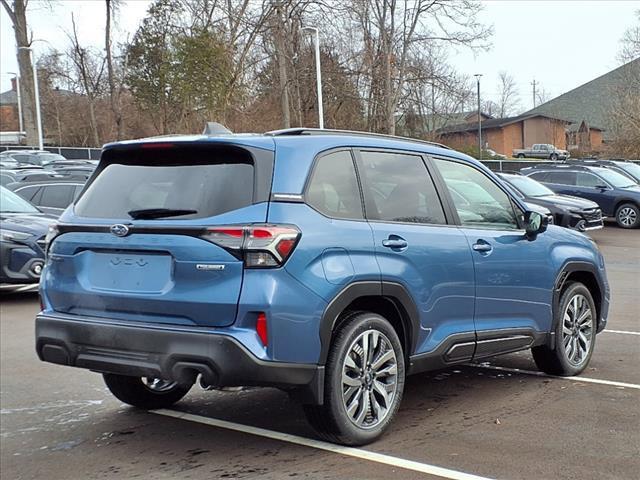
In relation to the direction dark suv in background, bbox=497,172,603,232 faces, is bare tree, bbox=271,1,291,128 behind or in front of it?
behind

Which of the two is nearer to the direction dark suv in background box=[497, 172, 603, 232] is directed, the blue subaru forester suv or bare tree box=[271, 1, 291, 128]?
the blue subaru forester suv

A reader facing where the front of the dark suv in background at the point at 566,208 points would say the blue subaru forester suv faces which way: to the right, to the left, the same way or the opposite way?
to the left

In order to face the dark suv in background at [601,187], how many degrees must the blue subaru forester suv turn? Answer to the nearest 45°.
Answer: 0° — it already faces it

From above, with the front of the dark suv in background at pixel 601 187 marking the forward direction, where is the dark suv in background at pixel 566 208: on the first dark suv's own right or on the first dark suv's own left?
on the first dark suv's own right

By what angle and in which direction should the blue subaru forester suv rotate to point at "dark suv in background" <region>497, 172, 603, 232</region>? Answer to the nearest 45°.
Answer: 0° — it already faces it

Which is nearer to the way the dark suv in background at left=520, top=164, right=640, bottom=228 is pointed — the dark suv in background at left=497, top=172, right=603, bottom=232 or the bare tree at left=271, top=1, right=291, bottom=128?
the dark suv in background

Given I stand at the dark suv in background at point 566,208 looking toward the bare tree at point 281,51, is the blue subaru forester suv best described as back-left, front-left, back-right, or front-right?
back-left

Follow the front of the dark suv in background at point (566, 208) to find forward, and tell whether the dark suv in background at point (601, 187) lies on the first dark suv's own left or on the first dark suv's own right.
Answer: on the first dark suv's own left

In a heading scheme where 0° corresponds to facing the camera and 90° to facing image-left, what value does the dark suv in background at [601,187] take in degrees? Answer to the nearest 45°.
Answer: approximately 315°
